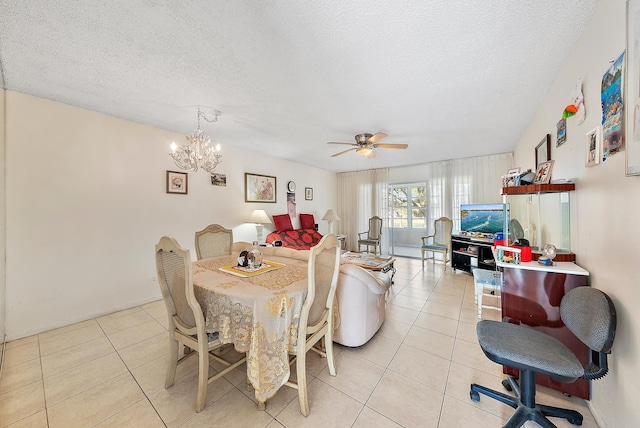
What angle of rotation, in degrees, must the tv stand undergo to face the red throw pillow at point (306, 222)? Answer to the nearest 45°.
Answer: approximately 45° to its right

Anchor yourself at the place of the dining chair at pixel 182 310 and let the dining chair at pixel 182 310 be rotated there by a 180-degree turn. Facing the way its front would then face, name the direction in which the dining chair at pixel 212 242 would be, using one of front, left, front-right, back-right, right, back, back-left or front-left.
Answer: back-right

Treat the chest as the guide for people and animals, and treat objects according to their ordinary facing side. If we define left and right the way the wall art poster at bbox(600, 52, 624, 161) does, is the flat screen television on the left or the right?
on its right

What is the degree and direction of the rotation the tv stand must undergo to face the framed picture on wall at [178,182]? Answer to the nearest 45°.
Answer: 0° — it already faces it

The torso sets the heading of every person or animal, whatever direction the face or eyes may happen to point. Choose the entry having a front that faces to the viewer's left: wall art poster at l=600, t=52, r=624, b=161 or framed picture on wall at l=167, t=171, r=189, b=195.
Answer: the wall art poster

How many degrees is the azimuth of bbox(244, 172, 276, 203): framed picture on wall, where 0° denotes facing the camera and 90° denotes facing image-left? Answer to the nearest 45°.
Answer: approximately 315°

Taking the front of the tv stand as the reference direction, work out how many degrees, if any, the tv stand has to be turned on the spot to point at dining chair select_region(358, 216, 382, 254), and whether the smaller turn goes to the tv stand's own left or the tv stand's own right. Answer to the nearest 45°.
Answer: approximately 45° to the tv stand's own right

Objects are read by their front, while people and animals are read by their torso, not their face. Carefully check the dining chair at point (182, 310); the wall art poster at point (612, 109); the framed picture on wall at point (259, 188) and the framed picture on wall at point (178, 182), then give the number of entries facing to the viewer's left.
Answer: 1

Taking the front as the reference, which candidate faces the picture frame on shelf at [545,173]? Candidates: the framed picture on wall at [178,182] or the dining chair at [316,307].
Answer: the framed picture on wall

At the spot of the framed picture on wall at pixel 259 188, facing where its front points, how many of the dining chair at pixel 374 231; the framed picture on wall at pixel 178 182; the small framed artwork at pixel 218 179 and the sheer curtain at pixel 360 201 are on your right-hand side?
2

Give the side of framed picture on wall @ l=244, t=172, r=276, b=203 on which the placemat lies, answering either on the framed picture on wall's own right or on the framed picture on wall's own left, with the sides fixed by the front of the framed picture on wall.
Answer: on the framed picture on wall's own right

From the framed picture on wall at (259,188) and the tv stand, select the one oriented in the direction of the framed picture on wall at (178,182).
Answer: the tv stand

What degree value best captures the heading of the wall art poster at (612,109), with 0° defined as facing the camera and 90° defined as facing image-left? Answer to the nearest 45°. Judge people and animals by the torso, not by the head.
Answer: approximately 90°

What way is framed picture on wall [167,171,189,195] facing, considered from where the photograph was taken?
facing the viewer and to the right of the viewer

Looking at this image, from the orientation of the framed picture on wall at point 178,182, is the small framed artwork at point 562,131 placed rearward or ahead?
ahead

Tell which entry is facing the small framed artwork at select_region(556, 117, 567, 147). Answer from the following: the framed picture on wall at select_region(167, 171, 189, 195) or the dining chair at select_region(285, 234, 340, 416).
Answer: the framed picture on wall

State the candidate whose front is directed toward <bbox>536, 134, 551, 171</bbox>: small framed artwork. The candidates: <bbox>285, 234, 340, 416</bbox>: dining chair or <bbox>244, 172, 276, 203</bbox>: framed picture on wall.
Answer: the framed picture on wall
